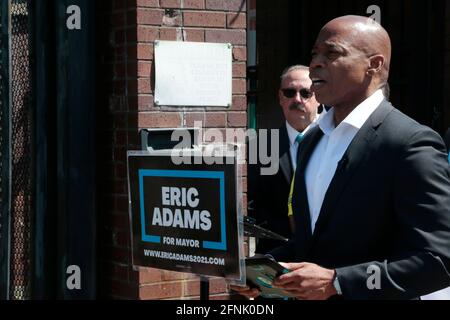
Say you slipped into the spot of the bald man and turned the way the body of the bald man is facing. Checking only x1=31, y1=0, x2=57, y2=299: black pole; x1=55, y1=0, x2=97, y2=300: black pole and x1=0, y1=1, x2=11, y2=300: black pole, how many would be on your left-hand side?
0

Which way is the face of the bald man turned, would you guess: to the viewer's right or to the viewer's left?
to the viewer's left

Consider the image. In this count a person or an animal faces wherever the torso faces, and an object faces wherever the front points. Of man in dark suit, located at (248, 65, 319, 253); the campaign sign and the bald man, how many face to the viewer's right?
0

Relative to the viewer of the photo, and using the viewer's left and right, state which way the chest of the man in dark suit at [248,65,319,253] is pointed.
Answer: facing the viewer

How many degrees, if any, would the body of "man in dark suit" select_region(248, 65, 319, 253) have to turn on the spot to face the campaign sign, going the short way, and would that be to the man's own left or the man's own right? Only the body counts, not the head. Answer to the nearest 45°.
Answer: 0° — they already face it

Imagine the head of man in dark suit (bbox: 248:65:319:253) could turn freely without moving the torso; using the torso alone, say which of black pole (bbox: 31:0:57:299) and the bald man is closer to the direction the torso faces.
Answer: the bald man

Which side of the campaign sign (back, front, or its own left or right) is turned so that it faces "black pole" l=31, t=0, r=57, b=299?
right

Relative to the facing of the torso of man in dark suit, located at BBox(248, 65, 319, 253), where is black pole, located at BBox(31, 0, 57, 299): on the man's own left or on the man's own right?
on the man's own right

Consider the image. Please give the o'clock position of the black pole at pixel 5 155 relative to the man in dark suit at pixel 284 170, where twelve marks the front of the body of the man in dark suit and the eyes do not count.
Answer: The black pole is roughly at 3 o'clock from the man in dark suit.

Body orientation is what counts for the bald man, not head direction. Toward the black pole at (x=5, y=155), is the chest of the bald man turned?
no

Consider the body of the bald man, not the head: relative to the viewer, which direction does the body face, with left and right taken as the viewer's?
facing the viewer and to the left of the viewer

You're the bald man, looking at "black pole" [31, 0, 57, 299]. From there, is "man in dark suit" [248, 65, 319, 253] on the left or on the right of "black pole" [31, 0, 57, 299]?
right

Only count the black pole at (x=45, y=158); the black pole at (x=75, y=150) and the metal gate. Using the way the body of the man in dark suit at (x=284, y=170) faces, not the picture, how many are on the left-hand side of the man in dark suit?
0

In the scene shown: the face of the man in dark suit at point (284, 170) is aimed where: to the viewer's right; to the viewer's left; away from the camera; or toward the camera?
toward the camera

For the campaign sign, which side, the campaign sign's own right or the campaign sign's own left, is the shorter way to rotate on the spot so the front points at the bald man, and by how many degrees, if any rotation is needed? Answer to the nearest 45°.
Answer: approximately 90° to the campaign sign's own left

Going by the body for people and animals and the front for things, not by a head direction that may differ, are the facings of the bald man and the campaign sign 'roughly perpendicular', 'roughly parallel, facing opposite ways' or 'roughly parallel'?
roughly parallel
